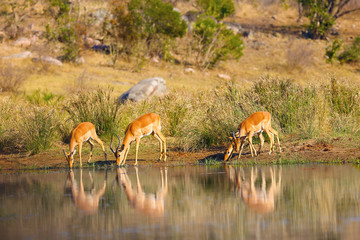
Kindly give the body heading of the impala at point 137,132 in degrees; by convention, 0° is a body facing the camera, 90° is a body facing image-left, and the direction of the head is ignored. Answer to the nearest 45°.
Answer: approximately 45°

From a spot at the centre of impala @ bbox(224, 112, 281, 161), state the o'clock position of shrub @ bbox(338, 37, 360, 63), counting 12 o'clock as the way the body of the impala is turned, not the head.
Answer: The shrub is roughly at 5 o'clock from the impala.

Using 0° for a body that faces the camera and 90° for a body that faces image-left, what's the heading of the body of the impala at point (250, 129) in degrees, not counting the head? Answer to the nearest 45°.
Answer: approximately 45°

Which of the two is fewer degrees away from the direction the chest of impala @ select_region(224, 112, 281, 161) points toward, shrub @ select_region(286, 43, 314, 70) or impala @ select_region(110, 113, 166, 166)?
the impala

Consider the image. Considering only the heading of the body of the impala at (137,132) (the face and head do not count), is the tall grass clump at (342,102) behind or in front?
behind

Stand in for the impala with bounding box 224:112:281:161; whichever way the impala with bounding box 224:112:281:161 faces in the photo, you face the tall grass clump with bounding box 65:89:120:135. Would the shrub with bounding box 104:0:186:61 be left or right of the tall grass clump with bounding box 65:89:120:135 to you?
right

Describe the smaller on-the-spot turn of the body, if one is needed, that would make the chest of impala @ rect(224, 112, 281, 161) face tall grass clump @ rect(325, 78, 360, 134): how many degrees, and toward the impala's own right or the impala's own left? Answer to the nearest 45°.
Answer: approximately 180°

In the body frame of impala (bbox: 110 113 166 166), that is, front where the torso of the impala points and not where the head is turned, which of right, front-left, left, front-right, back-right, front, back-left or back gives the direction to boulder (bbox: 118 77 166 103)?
back-right

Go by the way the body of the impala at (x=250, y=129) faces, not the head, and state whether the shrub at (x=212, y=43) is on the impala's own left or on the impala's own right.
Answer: on the impala's own right

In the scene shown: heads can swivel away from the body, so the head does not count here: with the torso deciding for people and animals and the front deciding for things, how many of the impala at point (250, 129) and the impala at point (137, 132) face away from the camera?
0
